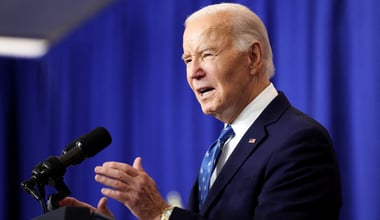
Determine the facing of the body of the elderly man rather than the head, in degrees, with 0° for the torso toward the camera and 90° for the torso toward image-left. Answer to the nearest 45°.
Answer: approximately 45°

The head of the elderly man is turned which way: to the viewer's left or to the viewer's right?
to the viewer's left

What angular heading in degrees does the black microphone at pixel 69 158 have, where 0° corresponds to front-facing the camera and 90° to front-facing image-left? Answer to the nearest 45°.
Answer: approximately 270°

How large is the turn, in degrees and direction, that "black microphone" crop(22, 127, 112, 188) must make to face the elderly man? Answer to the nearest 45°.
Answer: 0° — it already faces them

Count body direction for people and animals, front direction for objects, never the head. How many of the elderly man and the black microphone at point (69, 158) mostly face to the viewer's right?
1

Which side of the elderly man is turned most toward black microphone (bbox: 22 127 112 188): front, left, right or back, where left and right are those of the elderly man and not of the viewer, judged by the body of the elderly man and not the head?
front

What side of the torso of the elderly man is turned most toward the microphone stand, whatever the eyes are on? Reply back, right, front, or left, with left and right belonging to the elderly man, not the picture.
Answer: front
